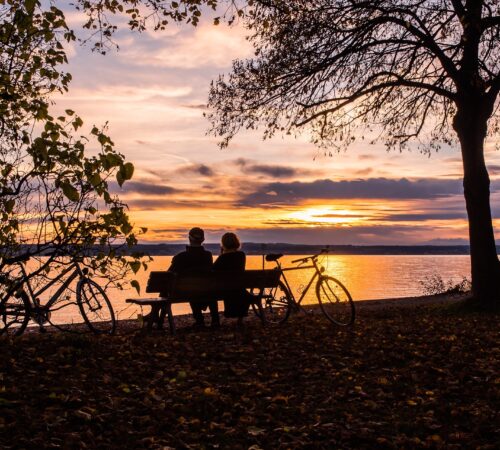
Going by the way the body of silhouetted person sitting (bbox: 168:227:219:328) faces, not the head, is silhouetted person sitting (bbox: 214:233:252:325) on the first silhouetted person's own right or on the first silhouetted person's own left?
on the first silhouetted person's own right

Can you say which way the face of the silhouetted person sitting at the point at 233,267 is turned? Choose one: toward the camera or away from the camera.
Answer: away from the camera

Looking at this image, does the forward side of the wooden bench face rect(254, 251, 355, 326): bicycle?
no

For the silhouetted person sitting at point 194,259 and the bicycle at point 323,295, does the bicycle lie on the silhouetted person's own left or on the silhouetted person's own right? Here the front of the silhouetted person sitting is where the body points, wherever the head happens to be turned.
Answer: on the silhouetted person's own right

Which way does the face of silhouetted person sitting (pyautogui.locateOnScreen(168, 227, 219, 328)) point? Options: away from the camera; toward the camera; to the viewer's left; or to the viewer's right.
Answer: away from the camera

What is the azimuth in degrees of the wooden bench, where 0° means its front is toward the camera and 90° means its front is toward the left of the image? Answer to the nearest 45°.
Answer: approximately 135°

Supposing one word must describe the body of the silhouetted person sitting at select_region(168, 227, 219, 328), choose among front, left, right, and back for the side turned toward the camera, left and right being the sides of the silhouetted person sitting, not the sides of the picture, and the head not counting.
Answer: back
